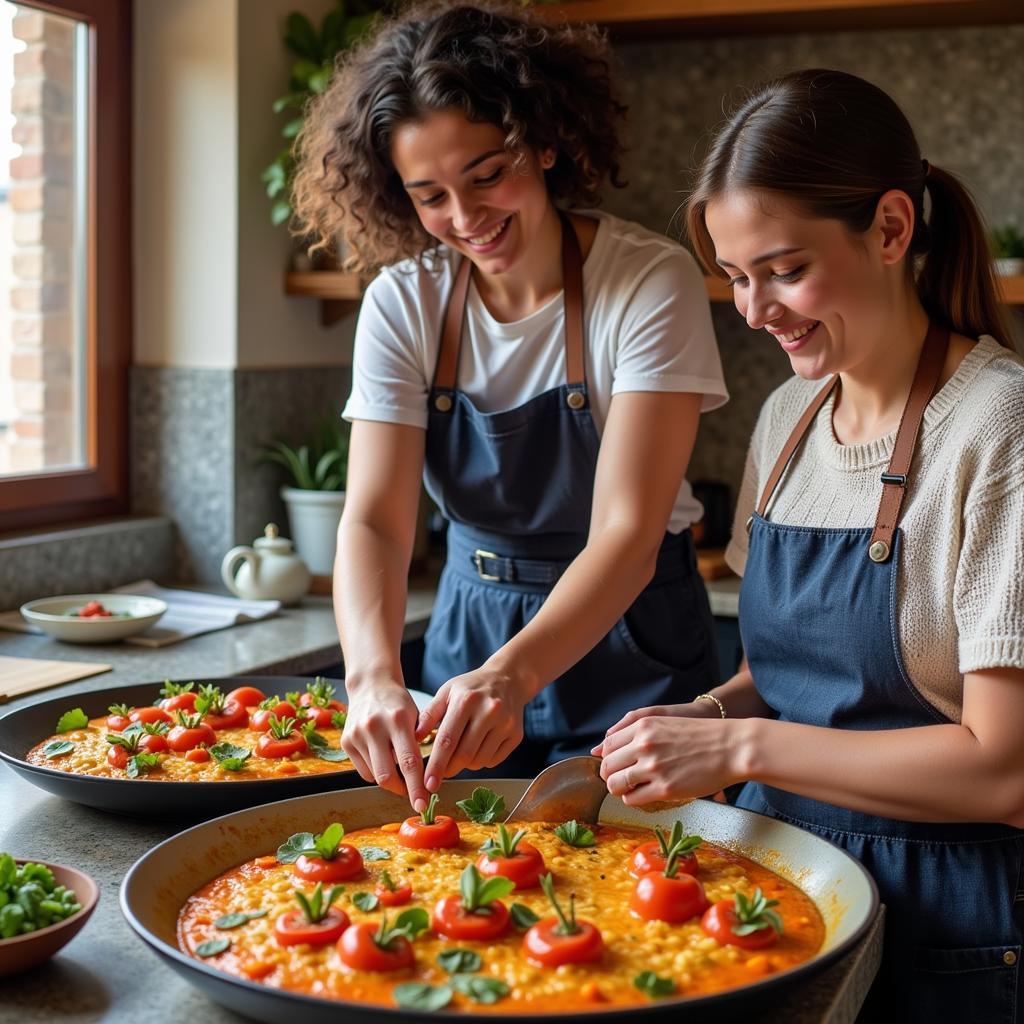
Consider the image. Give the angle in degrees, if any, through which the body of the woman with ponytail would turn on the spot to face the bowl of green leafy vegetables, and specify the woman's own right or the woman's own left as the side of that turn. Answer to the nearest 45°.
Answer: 0° — they already face it

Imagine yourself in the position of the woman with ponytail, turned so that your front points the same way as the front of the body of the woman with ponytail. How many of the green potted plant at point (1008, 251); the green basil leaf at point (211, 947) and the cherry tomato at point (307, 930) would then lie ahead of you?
2

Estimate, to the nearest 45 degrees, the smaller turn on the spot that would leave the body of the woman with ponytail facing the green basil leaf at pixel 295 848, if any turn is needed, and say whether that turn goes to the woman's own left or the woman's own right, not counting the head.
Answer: approximately 45° to the woman's own right

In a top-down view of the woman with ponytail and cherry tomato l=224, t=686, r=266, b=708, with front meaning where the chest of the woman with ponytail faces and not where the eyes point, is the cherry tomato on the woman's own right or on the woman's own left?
on the woman's own right

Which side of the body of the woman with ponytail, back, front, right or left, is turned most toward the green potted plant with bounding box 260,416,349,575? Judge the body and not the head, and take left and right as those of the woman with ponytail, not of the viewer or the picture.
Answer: right

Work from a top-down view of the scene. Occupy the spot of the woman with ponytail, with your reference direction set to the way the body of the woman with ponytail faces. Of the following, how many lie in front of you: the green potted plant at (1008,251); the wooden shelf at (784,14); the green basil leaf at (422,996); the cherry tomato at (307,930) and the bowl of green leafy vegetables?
3

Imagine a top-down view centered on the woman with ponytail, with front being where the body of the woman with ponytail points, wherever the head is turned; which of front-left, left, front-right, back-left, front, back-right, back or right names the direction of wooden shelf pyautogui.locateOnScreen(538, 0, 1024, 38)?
back-right

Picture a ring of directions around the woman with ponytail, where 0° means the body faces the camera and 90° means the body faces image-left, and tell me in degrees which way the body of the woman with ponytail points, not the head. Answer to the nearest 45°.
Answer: approximately 45°

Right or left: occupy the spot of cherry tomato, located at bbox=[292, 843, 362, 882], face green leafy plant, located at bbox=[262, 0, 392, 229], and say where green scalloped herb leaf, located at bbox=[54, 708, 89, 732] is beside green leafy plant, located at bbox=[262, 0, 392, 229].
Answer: left
